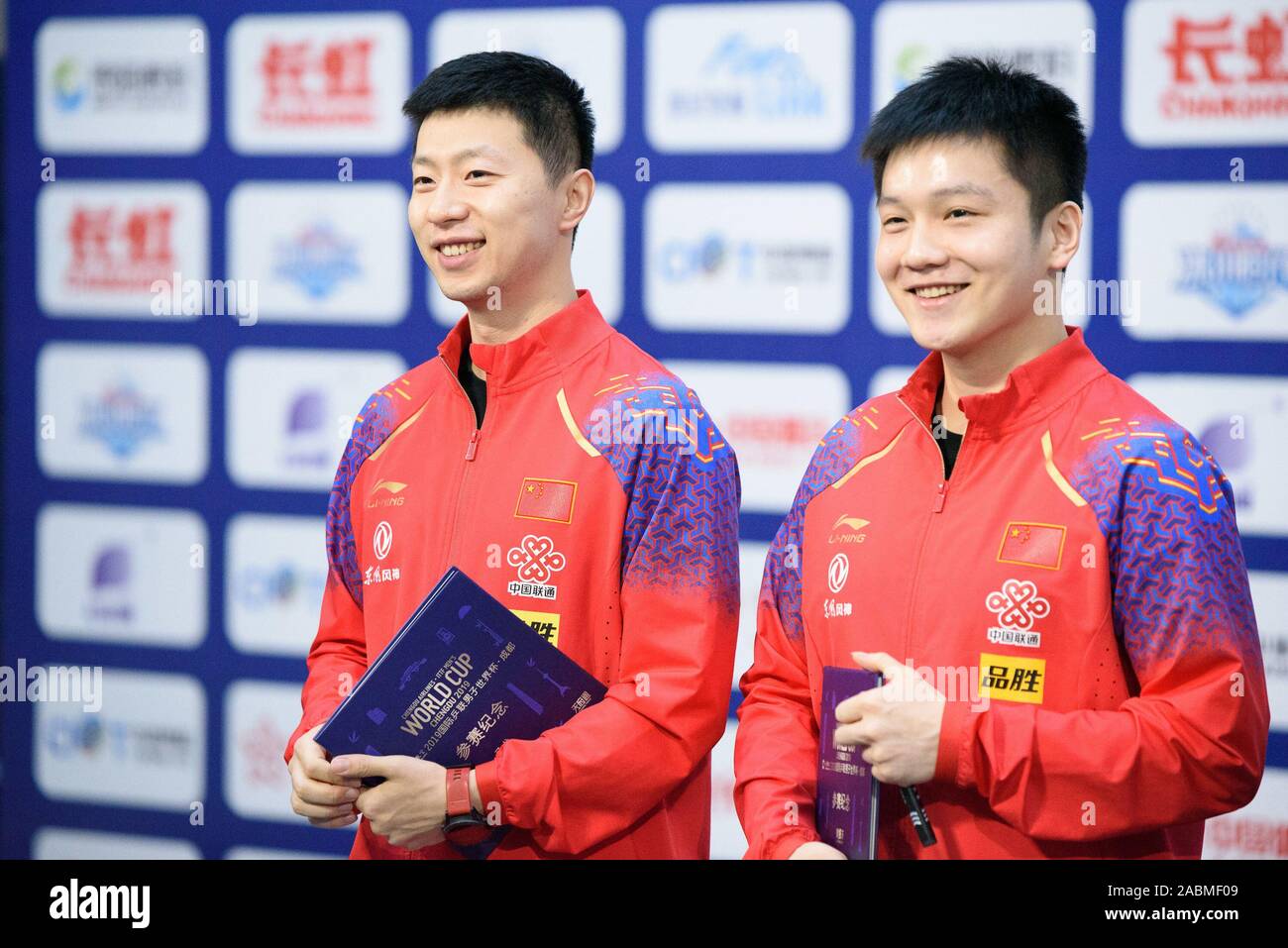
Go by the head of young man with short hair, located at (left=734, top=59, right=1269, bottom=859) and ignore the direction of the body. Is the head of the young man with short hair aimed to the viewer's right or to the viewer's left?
to the viewer's left

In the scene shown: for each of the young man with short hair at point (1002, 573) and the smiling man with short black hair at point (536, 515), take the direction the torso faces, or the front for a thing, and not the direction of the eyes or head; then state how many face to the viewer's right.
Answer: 0

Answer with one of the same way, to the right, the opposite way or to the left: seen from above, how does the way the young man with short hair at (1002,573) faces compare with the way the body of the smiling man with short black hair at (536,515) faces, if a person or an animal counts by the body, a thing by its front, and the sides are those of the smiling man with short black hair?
the same way

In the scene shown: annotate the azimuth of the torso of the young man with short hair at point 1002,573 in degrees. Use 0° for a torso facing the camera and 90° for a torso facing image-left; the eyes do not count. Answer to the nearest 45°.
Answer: approximately 45°

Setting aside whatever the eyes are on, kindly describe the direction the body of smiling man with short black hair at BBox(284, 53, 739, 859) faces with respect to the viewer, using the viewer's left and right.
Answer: facing the viewer and to the left of the viewer

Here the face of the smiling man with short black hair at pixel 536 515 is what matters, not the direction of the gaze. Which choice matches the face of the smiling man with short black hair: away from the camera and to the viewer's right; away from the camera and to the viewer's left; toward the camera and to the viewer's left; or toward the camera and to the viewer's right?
toward the camera and to the viewer's left
